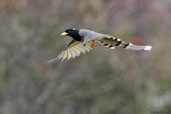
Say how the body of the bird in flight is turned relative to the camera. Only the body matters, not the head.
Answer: to the viewer's left
